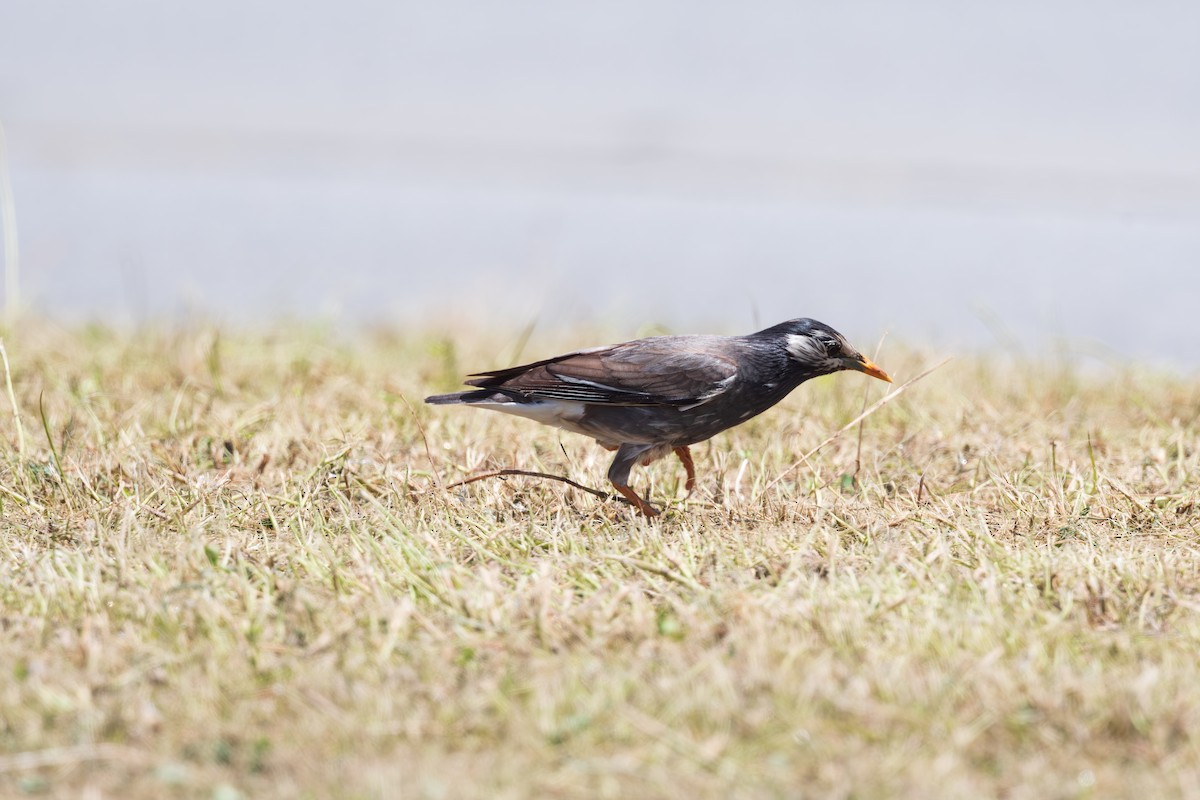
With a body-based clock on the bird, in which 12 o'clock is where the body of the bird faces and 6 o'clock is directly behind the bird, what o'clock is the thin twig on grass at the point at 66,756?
The thin twig on grass is roughly at 4 o'clock from the bird.

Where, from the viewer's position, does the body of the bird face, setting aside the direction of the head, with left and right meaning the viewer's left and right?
facing to the right of the viewer
